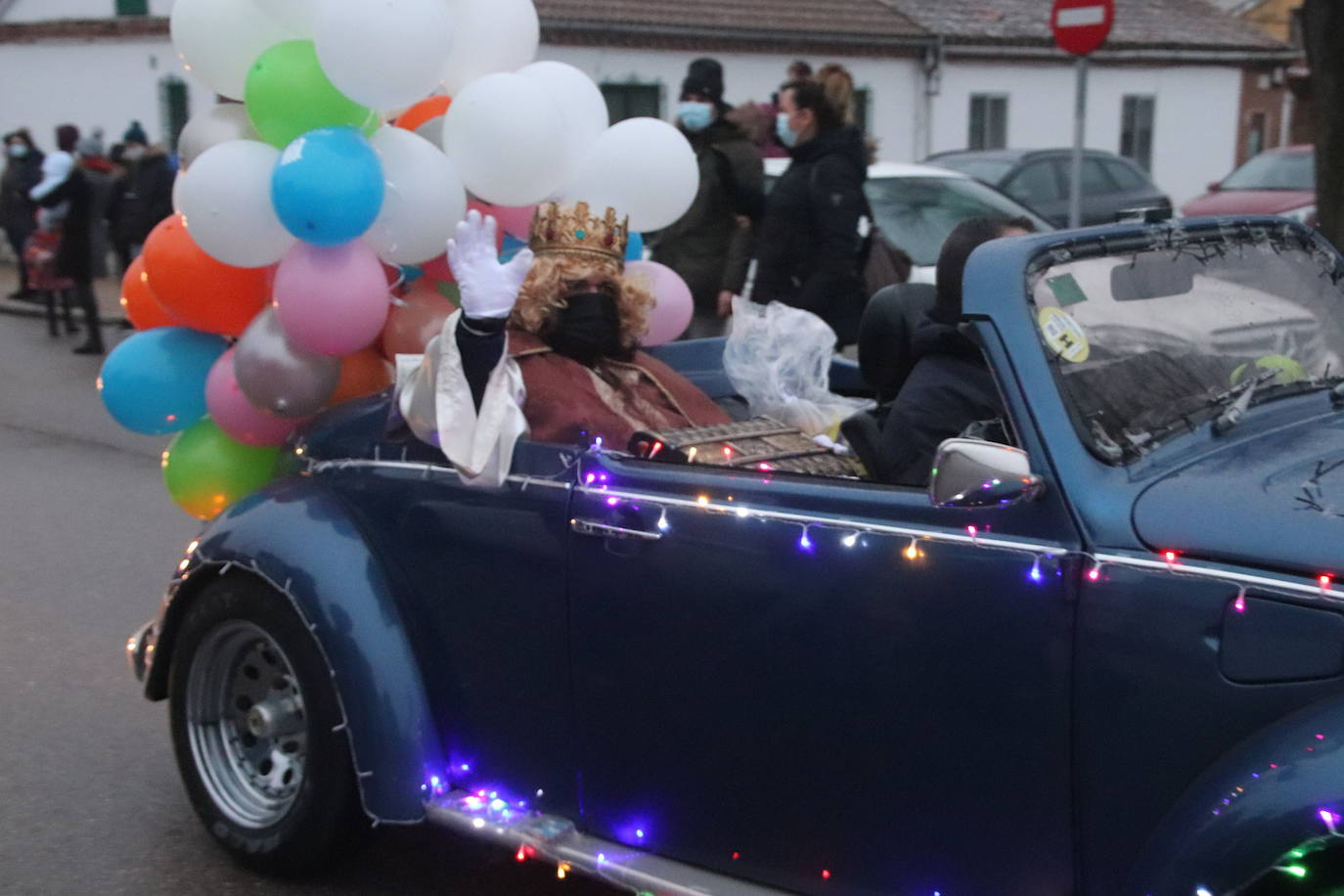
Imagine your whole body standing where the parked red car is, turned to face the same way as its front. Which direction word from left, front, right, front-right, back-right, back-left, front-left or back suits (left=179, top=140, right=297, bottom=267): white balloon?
front-left

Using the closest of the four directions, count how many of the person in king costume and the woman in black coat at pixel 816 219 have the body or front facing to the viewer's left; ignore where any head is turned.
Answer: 1

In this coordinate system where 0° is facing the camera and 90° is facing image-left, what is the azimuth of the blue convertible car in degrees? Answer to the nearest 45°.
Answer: approximately 315°

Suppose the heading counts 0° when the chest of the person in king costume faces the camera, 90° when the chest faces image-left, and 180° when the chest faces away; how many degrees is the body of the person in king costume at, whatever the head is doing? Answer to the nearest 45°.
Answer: approximately 315°

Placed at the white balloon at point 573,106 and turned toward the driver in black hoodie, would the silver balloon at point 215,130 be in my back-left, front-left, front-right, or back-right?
back-right

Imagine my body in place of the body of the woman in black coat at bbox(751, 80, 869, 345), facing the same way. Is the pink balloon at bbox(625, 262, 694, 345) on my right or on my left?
on my left

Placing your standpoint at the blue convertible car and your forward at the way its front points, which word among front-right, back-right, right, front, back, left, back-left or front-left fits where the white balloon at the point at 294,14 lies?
back

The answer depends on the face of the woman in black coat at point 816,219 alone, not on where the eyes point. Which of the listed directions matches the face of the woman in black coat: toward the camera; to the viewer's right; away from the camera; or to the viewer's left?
to the viewer's left

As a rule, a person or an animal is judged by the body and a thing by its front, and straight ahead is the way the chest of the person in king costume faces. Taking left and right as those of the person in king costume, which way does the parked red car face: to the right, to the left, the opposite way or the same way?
to the right

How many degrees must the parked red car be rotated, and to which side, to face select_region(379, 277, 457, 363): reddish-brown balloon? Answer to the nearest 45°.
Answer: approximately 45° to its left

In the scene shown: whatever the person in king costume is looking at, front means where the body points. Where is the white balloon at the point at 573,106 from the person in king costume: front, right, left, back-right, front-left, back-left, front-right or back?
back-left

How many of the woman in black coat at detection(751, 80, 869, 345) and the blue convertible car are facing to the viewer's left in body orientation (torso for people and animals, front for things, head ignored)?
1
